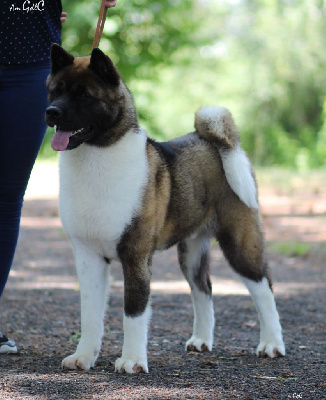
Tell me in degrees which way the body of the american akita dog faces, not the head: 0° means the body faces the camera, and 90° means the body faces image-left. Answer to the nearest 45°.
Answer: approximately 45°
